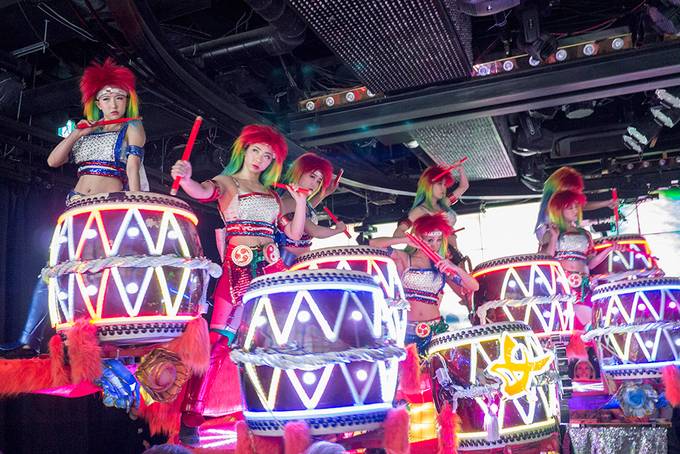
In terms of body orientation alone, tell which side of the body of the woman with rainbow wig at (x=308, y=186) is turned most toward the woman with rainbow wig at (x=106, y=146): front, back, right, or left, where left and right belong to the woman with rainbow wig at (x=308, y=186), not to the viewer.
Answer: right

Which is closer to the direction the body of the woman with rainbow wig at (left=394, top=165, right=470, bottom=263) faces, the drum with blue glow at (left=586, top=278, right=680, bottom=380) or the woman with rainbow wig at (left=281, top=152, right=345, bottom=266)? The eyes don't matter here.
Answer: the drum with blue glow

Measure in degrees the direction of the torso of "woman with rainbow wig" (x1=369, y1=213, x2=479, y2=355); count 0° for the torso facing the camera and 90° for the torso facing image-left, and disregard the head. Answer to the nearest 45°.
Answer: approximately 0°

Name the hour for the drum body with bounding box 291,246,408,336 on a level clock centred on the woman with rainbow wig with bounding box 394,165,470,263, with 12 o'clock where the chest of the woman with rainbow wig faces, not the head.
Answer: The drum body is roughly at 2 o'clock from the woman with rainbow wig.

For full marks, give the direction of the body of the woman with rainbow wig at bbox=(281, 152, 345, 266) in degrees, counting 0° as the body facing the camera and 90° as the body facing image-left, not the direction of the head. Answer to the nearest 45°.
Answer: approximately 315°

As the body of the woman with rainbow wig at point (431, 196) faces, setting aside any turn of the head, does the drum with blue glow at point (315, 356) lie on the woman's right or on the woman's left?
on the woman's right

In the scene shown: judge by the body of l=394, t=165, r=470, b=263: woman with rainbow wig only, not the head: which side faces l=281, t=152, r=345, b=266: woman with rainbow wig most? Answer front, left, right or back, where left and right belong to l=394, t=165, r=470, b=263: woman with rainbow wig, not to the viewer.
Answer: right

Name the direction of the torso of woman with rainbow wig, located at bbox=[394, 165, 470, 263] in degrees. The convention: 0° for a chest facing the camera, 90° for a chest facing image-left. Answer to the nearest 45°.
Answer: approximately 315°
